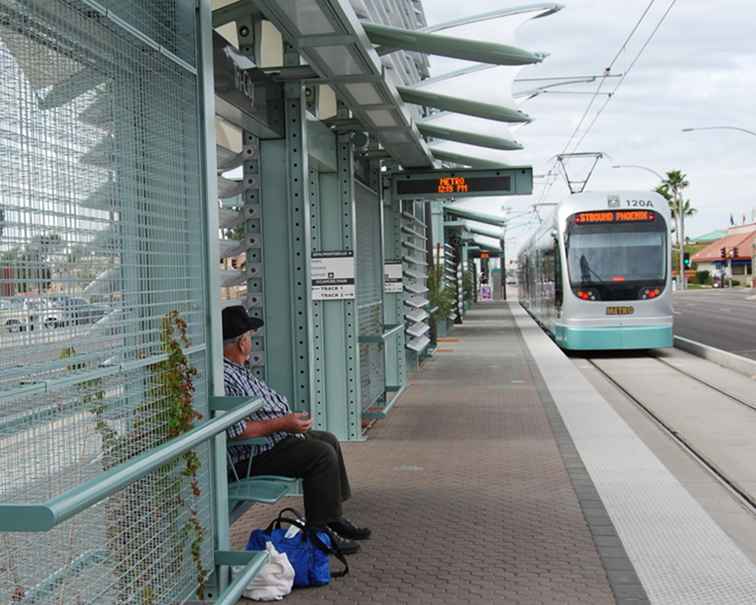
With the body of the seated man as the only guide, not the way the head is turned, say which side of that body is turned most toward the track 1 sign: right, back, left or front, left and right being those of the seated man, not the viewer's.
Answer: left

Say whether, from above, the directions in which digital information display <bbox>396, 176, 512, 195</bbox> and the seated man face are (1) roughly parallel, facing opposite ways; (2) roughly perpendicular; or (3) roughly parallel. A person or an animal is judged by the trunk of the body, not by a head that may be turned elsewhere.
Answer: roughly perpendicular

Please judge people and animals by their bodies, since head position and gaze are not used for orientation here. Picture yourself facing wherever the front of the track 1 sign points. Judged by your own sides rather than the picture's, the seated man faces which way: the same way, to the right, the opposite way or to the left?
to the left

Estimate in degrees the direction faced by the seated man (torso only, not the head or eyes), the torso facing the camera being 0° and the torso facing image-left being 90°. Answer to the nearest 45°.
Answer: approximately 270°

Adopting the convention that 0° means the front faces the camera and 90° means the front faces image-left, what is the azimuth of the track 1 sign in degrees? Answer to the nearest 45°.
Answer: approximately 0°

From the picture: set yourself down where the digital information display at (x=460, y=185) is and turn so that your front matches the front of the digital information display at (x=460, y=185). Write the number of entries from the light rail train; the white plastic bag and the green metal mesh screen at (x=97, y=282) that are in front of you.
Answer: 2

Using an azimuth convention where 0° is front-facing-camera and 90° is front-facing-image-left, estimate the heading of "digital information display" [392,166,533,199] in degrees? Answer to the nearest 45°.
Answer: approximately 0°
